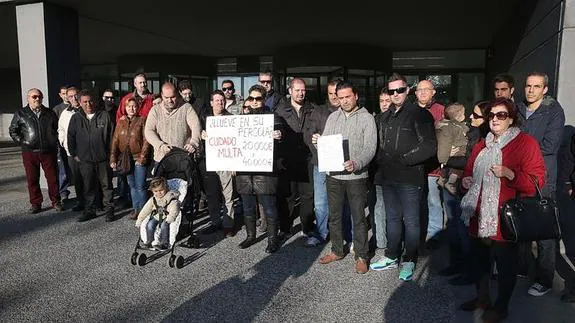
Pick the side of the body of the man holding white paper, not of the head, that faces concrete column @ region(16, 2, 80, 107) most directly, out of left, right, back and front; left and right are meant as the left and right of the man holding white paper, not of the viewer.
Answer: right

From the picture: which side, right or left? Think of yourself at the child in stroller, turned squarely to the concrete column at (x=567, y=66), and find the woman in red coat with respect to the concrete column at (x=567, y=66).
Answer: right

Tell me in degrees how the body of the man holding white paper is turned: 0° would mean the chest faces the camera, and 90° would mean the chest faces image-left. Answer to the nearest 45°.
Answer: approximately 45°

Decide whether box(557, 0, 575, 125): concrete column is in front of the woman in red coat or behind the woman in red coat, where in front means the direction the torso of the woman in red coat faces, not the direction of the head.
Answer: behind

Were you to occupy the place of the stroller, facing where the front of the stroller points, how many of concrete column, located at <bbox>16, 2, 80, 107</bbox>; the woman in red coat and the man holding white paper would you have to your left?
2

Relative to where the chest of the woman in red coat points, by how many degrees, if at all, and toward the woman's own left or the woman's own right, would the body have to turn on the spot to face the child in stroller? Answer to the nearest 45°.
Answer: approximately 45° to the woman's own right

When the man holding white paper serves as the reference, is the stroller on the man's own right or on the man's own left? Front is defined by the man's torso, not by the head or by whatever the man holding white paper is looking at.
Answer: on the man's own right
